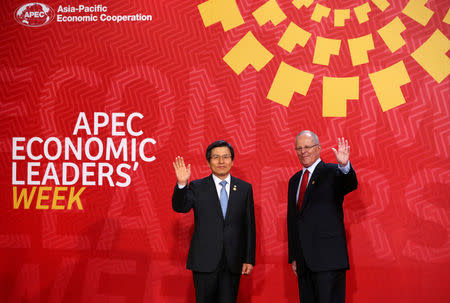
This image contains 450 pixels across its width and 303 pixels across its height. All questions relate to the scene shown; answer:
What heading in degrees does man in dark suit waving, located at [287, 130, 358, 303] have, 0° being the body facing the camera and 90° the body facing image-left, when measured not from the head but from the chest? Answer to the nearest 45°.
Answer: approximately 45°

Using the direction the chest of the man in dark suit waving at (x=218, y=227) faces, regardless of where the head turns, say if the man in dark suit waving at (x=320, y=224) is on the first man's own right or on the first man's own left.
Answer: on the first man's own left

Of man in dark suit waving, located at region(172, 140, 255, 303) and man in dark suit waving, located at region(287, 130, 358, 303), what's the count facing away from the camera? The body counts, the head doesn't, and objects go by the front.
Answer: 0

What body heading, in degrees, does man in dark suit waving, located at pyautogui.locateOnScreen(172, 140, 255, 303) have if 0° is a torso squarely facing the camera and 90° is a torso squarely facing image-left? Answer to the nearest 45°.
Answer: approximately 0°

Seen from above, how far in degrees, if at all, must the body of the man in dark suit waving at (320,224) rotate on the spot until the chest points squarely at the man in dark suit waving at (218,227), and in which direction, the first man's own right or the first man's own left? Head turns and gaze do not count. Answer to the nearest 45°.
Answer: approximately 45° to the first man's own right
